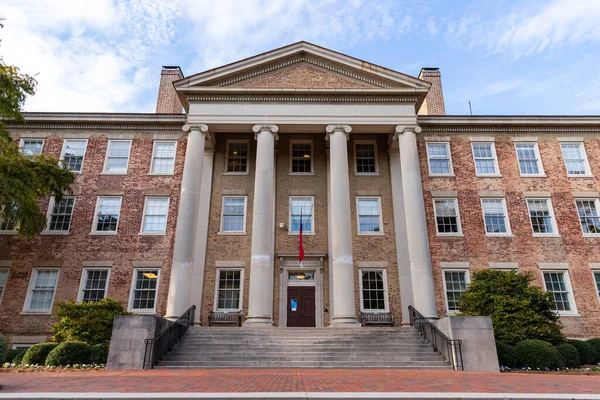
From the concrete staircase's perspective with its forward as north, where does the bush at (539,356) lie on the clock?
The bush is roughly at 9 o'clock from the concrete staircase.

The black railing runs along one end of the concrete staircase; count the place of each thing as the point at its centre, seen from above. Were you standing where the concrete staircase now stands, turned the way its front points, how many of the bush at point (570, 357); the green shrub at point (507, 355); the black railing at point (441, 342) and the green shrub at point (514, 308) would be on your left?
4

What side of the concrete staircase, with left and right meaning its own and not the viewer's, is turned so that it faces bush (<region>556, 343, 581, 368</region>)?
left

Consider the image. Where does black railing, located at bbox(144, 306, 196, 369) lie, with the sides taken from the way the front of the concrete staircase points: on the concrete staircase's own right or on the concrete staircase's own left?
on the concrete staircase's own right

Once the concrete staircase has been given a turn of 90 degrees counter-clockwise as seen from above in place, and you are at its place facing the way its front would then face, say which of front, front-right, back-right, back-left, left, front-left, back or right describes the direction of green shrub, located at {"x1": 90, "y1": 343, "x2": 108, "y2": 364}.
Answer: back

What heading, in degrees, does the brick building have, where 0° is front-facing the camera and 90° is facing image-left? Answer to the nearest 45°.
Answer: approximately 0°

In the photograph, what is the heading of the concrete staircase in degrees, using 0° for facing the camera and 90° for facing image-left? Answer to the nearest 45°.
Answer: approximately 0°

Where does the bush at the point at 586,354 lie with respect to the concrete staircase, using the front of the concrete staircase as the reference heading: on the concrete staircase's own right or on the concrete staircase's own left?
on the concrete staircase's own left

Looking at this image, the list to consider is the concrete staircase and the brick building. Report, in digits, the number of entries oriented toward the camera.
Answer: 2

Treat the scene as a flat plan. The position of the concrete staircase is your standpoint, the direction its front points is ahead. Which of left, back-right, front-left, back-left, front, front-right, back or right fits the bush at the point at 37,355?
right

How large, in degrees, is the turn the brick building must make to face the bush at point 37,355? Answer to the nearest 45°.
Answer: approximately 45° to its right
